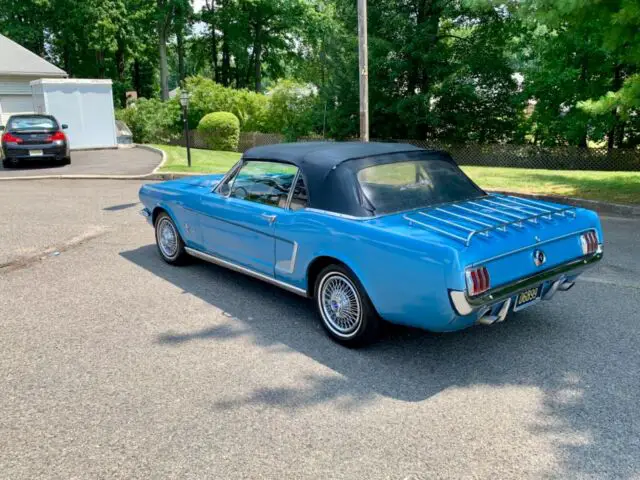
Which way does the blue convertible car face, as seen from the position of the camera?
facing away from the viewer and to the left of the viewer

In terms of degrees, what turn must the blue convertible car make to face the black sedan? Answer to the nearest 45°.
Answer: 0° — it already faces it

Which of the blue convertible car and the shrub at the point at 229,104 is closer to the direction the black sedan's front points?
the shrub

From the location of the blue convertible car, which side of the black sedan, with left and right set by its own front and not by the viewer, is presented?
back

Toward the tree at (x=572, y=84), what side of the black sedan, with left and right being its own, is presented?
right

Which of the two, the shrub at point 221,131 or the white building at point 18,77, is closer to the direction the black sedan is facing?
the white building

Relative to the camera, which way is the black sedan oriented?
away from the camera

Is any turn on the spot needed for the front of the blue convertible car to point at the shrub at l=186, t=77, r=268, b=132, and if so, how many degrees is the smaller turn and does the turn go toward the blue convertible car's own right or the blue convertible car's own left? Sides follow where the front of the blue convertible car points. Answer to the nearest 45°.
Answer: approximately 45° to the blue convertible car's own right
